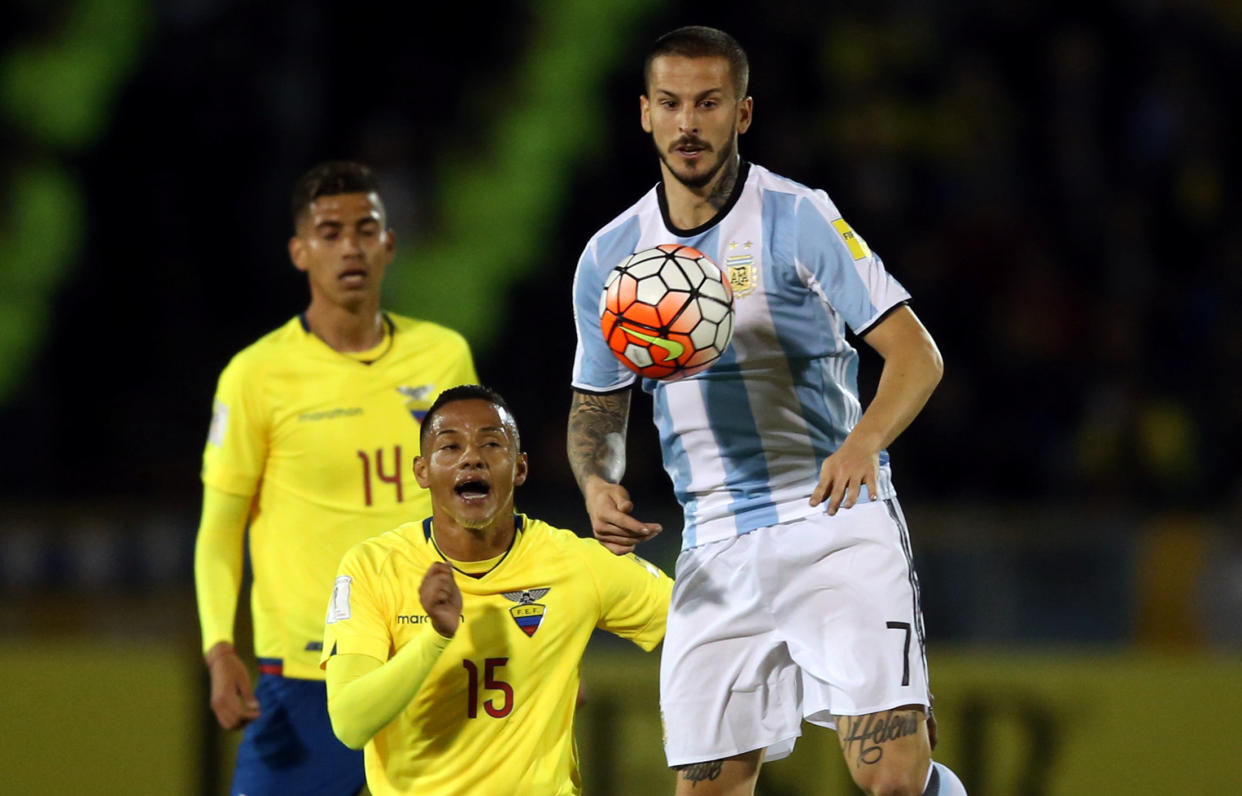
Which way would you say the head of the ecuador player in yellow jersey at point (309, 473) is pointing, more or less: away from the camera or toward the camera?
toward the camera

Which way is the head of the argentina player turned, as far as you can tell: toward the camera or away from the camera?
toward the camera

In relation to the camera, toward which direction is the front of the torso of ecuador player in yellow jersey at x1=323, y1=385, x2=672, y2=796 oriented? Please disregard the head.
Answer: toward the camera

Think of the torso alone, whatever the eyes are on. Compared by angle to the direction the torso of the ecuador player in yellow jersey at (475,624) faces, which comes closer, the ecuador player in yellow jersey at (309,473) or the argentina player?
the argentina player

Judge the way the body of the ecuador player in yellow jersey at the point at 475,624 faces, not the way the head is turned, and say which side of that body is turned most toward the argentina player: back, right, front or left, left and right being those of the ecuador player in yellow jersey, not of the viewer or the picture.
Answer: left

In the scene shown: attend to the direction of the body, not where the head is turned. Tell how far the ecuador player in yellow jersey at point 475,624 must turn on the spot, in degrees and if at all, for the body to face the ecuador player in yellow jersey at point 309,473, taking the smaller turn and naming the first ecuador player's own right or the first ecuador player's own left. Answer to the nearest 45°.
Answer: approximately 135° to the first ecuador player's own right
